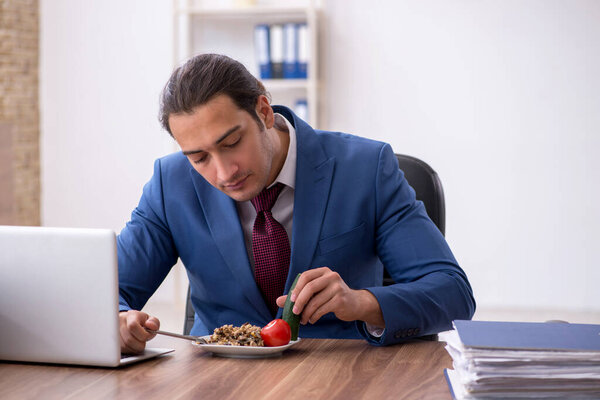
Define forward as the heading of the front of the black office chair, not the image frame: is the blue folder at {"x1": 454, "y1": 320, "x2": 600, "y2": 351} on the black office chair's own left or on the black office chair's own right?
on the black office chair's own left

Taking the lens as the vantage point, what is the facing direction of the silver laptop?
facing away from the viewer and to the right of the viewer

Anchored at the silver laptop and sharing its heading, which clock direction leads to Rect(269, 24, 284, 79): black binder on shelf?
The black binder on shelf is roughly at 11 o'clock from the silver laptop.

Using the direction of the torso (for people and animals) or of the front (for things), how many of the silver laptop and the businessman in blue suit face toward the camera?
1

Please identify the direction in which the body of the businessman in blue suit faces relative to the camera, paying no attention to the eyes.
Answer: toward the camera

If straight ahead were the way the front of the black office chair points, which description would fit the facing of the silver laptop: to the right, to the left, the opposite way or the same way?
the opposite way

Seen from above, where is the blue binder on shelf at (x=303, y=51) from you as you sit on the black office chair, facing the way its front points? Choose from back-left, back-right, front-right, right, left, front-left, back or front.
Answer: back-right

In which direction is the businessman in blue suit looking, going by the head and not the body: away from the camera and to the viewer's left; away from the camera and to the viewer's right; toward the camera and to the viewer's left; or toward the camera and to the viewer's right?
toward the camera and to the viewer's left

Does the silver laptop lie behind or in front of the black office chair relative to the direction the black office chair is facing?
in front

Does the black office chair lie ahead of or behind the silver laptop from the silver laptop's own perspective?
ahead

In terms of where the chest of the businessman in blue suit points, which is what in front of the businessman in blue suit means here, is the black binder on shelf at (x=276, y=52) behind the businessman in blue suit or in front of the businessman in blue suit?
behind

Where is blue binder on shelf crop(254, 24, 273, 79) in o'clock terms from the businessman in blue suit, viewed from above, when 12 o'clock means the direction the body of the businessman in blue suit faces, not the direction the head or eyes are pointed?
The blue binder on shelf is roughly at 6 o'clock from the businessman in blue suit.

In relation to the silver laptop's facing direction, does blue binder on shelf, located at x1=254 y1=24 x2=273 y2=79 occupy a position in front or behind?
in front
